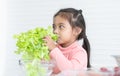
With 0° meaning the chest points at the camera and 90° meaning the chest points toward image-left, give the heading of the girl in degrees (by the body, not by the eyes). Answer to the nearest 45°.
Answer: approximately 45°

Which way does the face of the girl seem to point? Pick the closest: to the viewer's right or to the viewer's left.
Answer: to the viewer's left
